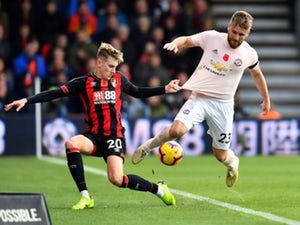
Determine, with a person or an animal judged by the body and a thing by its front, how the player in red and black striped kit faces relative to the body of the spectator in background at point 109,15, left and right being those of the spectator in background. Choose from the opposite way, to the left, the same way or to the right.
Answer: the same way

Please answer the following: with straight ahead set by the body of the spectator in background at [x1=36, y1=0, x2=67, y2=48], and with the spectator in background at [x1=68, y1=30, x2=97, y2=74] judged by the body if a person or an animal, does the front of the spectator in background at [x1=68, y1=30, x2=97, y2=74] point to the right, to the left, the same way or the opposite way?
the same way

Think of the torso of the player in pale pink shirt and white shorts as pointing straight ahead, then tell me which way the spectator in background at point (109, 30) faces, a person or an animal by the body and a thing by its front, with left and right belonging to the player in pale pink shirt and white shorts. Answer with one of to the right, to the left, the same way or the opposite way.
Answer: the same way

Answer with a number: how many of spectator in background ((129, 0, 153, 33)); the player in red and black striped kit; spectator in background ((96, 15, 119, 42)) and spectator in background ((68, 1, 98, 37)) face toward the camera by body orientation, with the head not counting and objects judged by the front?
4

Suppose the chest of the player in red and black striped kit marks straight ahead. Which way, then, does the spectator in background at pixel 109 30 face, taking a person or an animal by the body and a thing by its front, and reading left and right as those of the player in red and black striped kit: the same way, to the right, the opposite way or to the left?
the same way

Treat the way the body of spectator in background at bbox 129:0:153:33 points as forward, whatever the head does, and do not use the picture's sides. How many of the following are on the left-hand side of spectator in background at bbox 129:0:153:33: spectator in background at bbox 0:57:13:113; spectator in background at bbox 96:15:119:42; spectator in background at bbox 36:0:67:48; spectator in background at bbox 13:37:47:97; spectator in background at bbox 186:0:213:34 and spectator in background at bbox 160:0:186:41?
2

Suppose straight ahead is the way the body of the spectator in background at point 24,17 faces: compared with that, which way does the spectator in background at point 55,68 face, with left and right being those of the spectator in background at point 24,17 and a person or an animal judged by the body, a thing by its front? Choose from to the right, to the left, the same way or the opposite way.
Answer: the same way

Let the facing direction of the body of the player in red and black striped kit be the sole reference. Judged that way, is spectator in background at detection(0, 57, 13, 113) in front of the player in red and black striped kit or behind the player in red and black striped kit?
behind

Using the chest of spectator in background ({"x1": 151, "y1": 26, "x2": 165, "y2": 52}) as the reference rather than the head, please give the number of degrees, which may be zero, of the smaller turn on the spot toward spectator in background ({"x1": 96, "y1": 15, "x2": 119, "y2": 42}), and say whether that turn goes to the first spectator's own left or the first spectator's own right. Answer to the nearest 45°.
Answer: approximately 90° to the first spectator's own right

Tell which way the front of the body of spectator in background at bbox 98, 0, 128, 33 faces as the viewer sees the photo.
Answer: toward the camera

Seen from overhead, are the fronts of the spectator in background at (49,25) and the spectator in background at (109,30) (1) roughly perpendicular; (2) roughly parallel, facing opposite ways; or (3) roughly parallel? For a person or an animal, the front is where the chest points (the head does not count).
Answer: roughly parallel

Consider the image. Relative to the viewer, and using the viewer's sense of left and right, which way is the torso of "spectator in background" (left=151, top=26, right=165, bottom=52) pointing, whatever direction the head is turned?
facing the viewer

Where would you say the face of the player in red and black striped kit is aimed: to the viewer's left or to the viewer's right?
to the viewer's right

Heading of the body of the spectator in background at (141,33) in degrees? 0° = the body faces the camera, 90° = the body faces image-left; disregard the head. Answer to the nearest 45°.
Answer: approximately 0°
